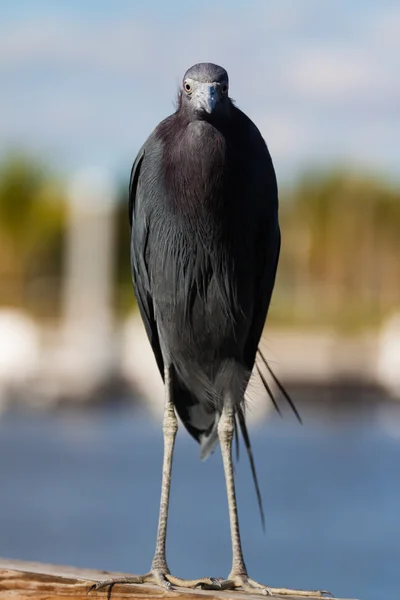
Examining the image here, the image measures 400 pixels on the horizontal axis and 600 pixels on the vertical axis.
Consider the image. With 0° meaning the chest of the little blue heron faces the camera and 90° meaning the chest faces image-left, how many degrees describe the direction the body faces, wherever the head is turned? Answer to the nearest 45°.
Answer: approximately 0°
